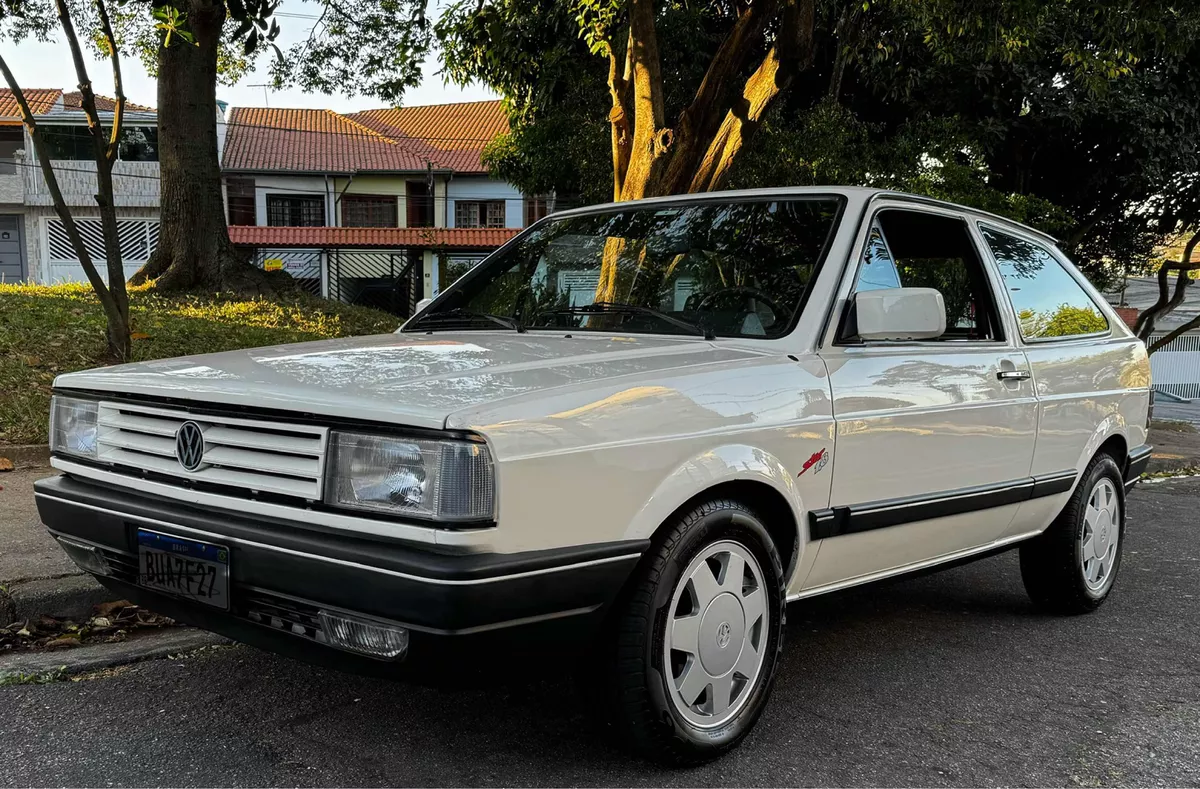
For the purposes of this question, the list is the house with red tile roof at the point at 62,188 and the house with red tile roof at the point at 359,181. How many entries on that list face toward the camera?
2

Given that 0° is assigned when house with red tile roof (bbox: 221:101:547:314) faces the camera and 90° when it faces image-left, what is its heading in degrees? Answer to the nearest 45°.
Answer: approximately 0°

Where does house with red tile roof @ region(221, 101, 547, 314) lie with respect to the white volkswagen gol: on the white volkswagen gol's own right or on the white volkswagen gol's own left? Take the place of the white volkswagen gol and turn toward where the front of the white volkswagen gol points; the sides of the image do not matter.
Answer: on the white volkswagen gol's own right

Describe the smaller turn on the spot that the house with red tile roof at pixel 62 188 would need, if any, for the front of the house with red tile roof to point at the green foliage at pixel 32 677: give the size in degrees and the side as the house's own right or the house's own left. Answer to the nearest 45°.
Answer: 0° — it already faces it

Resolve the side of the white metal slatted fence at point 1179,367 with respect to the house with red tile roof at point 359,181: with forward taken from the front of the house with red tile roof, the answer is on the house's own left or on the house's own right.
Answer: on the house's own left

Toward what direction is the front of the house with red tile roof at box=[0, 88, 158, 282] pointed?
toward the camera

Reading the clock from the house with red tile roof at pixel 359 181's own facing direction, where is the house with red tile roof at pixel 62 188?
the house with red tile roof at pixel 62 188 is roughly at 3 o'clock from the house with red tile roof at pixel 359 181.

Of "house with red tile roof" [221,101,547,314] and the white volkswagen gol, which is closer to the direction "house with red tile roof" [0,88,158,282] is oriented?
the white volkswagen gol

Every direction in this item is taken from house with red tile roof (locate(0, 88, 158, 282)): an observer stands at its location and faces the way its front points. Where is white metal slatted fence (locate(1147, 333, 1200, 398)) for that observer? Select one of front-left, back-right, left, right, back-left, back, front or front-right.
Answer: front-left

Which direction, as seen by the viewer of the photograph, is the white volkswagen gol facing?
facing the viewer and to the left of the viewer
